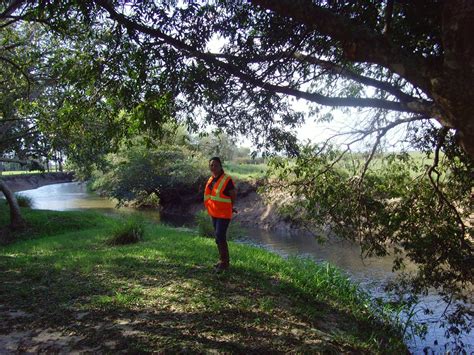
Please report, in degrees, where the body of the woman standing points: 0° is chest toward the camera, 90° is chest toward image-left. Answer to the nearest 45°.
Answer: approximately 45°

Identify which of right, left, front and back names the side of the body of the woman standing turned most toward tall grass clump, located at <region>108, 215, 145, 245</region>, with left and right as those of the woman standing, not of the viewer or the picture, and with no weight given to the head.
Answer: right
